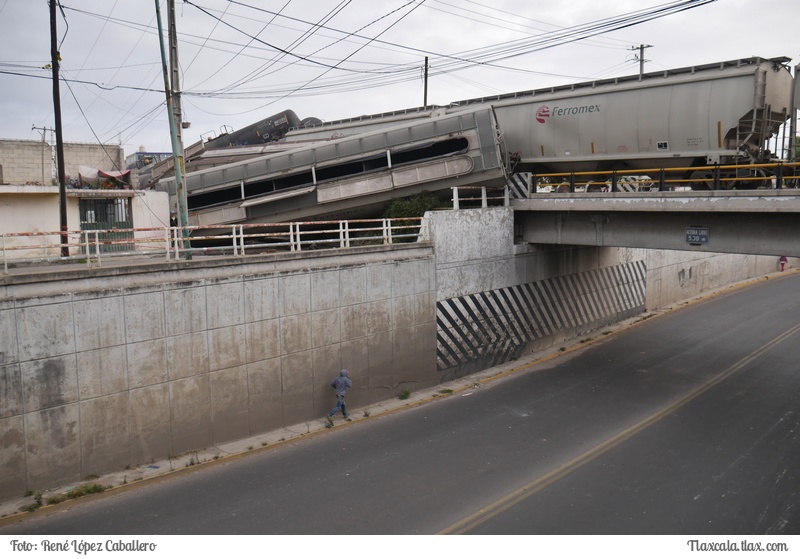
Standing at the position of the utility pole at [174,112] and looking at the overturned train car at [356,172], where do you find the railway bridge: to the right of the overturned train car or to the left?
right

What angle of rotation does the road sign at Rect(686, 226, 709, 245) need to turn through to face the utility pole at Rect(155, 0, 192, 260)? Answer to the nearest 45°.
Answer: approximately 45° to its right

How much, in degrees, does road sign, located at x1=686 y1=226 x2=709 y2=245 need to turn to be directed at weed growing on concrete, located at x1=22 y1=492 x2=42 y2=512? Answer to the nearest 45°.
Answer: approximately 45° to its right

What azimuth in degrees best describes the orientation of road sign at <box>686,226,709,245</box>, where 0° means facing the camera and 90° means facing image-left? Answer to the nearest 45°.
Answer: approximately 0°

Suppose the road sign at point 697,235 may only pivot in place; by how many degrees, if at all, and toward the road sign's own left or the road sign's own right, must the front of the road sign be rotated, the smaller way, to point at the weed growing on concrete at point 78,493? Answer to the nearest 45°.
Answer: approximately 45° to the road sign's own right

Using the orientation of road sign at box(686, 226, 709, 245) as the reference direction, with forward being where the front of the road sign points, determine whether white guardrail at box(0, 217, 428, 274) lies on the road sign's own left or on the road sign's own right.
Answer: on the road sign's own right

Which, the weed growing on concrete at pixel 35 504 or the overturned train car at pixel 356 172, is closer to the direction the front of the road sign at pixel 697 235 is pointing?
the weed growing on concrete

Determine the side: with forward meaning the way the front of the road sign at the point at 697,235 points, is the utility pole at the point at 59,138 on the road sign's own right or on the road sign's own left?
on the road sign's own right

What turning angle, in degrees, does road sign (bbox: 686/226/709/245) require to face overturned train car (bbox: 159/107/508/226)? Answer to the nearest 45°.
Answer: approximately 90° to its right
